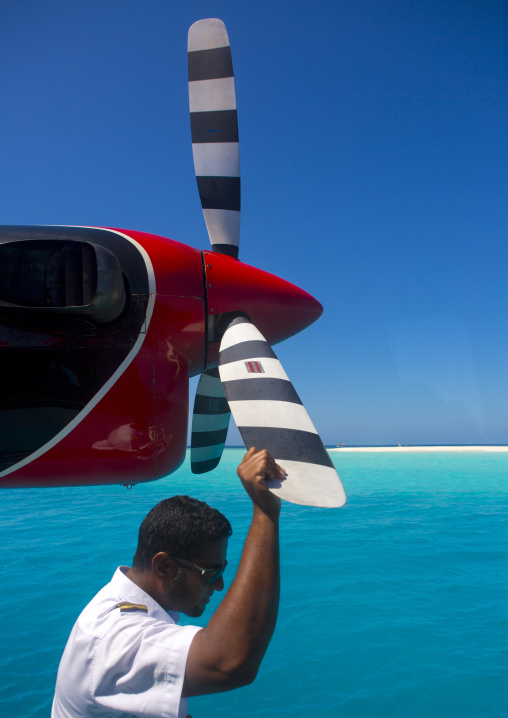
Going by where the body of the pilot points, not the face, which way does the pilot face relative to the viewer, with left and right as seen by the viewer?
facing to the right of the viewer

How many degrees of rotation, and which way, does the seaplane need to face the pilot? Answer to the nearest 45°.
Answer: approximately 90° to its right

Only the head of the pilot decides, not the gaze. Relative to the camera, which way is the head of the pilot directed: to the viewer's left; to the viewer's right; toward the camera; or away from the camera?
to the viewer's right

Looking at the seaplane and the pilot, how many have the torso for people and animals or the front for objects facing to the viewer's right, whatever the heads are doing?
2

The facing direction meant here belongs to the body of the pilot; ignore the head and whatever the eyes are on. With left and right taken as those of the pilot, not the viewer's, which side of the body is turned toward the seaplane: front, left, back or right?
left

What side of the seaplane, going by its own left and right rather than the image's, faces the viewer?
right
